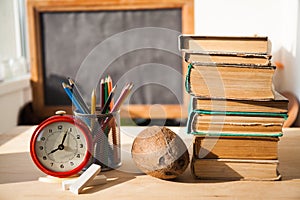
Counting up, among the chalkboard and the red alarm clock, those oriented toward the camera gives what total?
2

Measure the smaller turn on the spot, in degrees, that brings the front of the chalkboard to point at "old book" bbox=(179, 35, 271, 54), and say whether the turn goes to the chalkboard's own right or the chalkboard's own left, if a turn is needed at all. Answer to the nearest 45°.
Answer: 0° — it already faces it

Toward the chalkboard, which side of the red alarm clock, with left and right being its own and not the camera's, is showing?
back

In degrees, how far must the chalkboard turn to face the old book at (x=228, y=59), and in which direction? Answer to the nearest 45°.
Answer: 0° — it already faces it

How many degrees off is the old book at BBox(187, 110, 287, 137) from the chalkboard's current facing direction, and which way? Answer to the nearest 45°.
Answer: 0° — it already faces it

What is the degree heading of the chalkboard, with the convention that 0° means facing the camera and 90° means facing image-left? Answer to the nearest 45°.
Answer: approximately 0°
